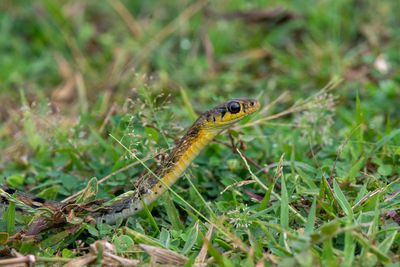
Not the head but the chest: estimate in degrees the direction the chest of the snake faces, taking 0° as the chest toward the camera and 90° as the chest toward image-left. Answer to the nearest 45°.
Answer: approximately 270°

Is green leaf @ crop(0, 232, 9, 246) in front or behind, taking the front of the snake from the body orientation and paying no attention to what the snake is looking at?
behind
